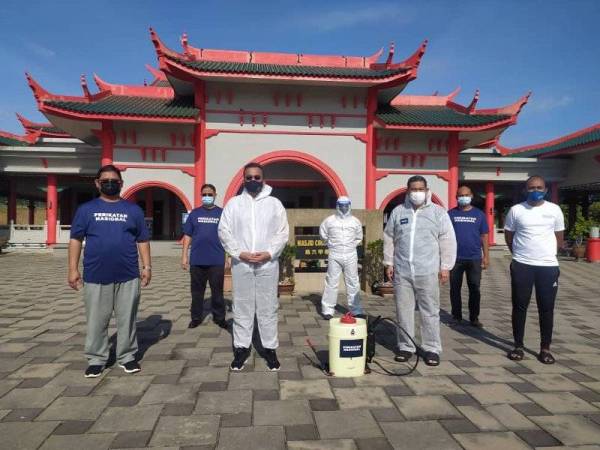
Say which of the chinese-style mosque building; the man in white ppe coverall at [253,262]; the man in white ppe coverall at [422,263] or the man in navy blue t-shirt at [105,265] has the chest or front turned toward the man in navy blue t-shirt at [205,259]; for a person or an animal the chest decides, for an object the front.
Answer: the chinese-style mosque building

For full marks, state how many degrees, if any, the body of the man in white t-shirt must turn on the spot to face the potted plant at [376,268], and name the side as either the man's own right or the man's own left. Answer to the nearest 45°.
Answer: approximately 135° to the man's own right

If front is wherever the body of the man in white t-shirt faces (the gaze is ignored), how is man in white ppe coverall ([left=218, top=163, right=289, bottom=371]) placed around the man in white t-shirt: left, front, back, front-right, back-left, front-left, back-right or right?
front-right

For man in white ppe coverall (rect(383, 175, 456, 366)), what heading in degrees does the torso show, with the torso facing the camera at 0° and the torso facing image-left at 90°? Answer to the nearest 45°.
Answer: approximately 0°

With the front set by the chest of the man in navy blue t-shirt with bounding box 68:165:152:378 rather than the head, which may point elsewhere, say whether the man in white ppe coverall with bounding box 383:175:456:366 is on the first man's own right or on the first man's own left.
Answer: on the first man's own left

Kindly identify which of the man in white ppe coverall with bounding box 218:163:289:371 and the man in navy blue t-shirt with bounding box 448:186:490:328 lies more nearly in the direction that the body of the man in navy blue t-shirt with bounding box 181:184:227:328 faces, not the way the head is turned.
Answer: the man in white ppe coverall

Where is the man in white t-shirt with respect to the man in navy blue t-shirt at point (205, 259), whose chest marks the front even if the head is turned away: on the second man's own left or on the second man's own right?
on the second man's own left

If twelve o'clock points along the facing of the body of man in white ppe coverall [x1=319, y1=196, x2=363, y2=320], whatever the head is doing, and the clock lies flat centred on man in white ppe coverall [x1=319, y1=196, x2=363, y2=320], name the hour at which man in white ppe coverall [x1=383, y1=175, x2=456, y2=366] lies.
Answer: man in white ppe coverall [x1=383, y1=175, x2=456, y2=366] is roughly at 11 o'clock from man in white ppe coverall [x1=319, y1=196, x2=363, y2=320].
